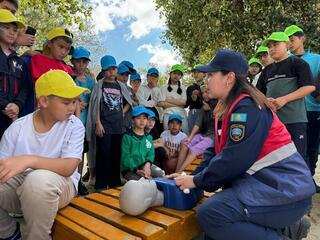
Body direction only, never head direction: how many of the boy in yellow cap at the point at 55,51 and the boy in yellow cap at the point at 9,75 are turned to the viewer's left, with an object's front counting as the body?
0

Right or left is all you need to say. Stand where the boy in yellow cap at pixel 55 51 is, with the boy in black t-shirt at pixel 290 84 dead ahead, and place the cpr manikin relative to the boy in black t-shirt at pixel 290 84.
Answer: right

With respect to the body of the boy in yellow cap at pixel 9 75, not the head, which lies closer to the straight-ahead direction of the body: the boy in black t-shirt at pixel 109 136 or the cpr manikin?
the cpr manikin

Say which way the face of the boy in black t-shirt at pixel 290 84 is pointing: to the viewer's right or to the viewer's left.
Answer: to the viewer's left

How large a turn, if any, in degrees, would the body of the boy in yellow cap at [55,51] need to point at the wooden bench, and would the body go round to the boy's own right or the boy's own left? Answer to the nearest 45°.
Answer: approximately 45° to the boy's own right

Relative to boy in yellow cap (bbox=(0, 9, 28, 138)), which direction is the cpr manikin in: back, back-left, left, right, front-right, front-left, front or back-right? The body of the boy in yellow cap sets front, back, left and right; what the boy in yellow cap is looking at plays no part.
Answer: front

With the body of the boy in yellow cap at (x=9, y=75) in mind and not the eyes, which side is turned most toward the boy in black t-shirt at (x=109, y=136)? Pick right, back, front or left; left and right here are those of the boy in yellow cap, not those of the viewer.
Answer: left

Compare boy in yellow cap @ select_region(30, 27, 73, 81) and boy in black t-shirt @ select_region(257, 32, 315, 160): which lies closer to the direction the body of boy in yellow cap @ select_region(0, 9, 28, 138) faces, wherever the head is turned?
the boy in black t-shirt

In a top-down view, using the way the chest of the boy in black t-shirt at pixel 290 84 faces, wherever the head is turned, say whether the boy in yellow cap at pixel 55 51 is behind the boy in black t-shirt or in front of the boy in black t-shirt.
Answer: in front

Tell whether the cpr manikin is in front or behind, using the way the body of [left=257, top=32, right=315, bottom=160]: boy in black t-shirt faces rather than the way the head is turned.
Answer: in front

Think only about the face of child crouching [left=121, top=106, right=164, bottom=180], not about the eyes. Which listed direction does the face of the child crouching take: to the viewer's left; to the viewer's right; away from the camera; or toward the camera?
toward the camera

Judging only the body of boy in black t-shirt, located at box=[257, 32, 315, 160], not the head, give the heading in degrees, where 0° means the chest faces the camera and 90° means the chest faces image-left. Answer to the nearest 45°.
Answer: approximately 45°
